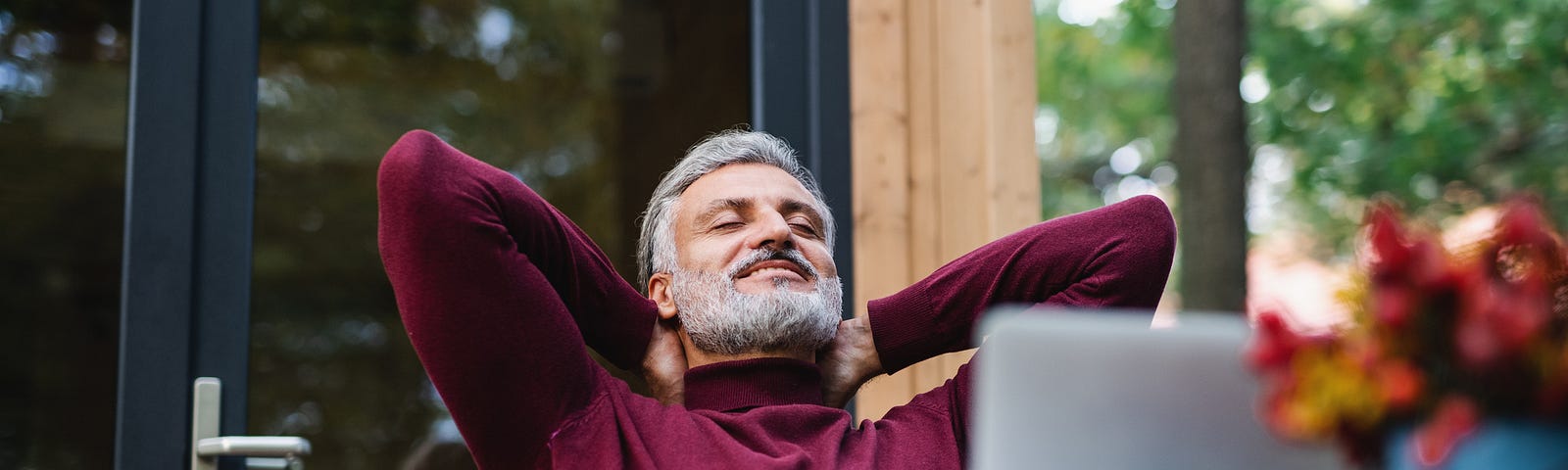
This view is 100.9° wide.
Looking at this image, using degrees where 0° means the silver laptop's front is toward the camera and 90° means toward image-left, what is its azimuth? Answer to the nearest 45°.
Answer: approximately 180°
